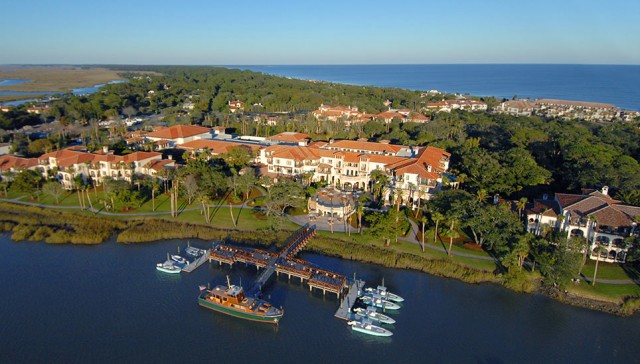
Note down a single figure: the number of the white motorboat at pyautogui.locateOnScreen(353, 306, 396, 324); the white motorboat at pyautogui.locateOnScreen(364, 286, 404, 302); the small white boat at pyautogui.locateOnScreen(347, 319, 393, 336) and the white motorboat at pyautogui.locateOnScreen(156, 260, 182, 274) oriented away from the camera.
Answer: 0

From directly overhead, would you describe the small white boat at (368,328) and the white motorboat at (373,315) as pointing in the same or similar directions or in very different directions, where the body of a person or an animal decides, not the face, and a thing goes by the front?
same or similar directions

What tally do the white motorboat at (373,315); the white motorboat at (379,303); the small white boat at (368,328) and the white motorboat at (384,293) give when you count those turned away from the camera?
0

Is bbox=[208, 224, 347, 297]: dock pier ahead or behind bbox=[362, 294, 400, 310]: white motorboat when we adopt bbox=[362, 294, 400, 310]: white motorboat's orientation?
behind

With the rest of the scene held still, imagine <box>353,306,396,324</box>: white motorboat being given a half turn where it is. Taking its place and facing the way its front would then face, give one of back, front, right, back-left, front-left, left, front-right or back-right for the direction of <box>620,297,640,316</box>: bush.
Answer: back-right

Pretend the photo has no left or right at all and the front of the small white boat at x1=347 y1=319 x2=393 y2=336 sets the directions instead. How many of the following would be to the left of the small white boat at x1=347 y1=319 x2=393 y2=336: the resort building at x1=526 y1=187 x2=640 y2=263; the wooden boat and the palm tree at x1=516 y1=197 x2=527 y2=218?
2

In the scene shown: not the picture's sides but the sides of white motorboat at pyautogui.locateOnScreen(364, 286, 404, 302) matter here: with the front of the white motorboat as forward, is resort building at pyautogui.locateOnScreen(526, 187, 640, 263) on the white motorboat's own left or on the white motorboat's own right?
on the white motorboat's own left

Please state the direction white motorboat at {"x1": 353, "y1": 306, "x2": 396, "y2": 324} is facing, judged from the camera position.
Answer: facing the viewer and to the right of the viewer

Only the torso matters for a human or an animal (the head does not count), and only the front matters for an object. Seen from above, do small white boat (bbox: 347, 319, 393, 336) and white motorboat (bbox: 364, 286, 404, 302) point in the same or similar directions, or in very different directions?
same or similar directions

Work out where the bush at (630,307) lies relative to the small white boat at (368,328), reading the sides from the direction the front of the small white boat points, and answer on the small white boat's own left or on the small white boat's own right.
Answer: on the small white boat's own left

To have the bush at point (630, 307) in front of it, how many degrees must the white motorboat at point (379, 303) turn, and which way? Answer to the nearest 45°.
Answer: approximately 45° to its left

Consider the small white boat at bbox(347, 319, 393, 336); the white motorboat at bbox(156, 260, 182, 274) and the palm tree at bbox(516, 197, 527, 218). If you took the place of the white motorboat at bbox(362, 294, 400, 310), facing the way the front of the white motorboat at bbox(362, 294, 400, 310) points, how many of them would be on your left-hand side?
1

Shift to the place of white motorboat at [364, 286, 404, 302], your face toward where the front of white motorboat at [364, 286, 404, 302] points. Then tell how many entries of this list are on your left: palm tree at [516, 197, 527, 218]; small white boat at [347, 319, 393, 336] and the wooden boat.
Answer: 1
